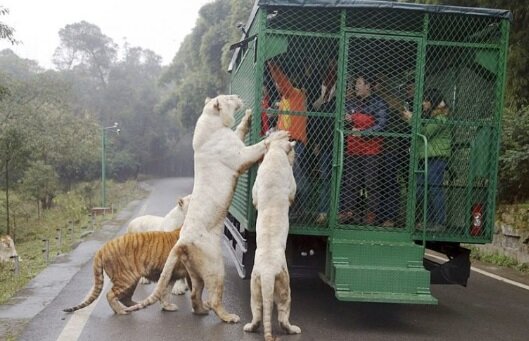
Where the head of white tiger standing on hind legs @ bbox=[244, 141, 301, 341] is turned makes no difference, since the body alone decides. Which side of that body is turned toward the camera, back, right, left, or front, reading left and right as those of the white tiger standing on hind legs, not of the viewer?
back

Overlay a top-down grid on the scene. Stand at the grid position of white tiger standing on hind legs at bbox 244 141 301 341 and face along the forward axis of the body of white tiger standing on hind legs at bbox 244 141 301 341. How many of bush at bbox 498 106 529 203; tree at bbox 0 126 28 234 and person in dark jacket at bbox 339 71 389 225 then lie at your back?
0

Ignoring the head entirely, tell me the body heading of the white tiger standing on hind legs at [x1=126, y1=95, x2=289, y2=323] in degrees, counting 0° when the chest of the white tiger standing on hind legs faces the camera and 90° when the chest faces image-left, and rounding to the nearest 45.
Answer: approximately 225°

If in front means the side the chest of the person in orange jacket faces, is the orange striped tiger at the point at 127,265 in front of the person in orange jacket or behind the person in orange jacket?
in front

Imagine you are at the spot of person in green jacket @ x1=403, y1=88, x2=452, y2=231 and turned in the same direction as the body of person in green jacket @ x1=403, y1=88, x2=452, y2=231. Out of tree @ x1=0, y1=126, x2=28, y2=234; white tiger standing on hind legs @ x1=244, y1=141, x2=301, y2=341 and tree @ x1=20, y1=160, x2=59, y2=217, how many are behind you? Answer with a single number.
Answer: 0

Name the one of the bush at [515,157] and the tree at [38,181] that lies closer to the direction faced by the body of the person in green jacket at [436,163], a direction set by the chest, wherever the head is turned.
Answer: the tree

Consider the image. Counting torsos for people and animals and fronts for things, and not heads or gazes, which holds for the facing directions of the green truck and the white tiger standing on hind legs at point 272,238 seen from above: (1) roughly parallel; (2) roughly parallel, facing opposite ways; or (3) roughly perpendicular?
roughly parallel

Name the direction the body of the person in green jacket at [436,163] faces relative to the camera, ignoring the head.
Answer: to the viewer's left

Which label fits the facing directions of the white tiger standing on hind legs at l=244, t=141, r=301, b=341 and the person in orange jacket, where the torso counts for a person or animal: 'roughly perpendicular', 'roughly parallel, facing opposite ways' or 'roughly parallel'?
roughly perpendicular

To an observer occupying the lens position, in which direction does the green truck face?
facing away from the viewer

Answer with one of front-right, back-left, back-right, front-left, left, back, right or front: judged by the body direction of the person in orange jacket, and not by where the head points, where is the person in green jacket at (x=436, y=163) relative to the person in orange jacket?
back
